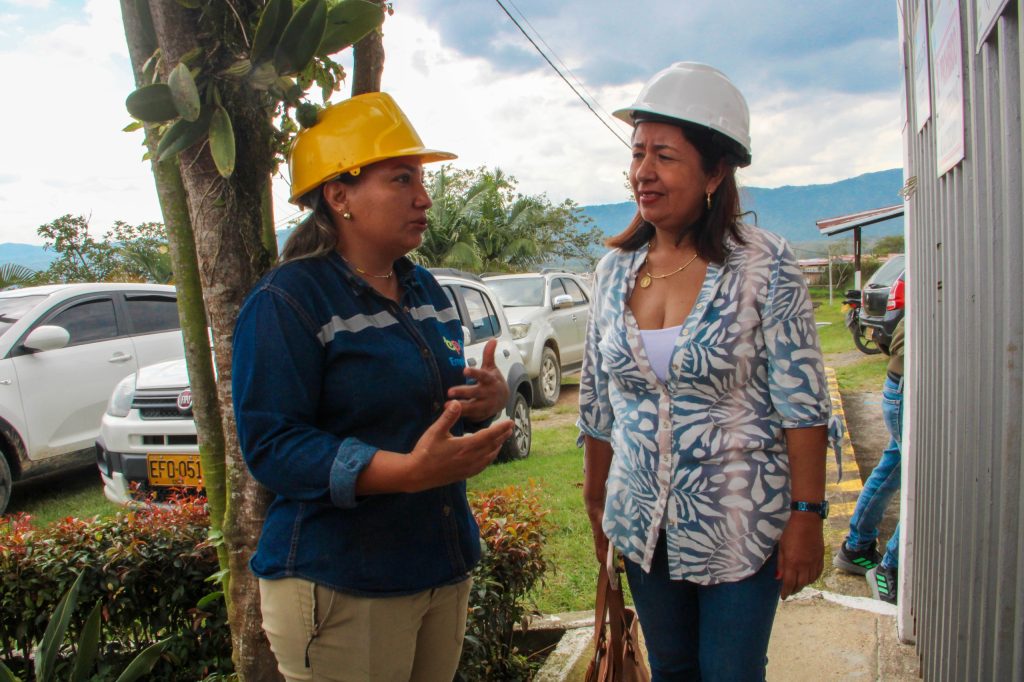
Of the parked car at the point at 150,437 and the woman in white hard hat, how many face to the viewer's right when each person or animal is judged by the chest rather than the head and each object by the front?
0

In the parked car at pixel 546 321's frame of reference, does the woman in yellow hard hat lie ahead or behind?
ahead

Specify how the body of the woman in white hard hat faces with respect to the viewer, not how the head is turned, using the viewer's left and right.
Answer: facing the viewer and to the left of the viewer

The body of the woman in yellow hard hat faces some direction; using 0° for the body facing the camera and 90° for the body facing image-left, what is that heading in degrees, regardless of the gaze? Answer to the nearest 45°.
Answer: approximately 315°

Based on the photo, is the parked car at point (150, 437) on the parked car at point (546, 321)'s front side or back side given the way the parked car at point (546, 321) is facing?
on the front side

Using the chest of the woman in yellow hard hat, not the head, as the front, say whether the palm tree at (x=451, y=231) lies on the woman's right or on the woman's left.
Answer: on the woman's left

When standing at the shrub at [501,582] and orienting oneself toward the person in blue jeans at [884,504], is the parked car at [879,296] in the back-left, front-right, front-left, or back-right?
front-left

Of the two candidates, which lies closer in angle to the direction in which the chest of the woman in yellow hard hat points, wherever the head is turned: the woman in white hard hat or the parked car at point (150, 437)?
the woman in white hard hat

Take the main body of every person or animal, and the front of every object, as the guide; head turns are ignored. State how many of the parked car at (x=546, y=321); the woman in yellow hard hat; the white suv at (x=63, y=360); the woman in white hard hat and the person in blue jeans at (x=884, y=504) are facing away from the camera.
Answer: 0

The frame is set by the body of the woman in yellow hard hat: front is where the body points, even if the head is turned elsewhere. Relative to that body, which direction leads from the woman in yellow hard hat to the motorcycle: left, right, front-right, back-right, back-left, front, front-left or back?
left

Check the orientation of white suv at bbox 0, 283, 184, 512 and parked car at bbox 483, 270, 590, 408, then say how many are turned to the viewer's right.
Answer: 0
